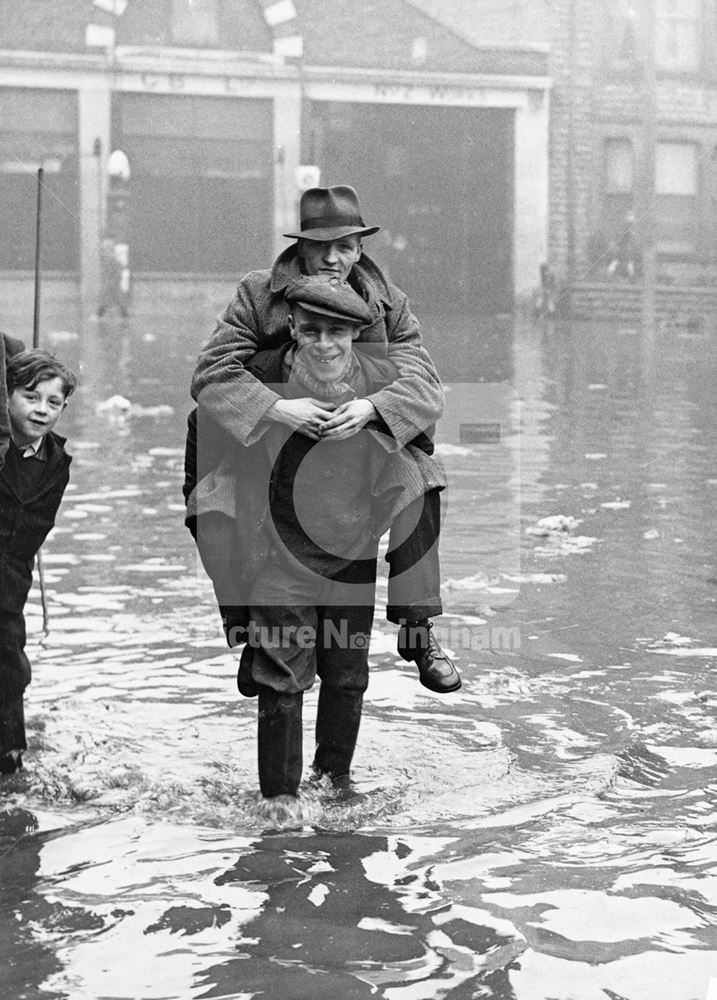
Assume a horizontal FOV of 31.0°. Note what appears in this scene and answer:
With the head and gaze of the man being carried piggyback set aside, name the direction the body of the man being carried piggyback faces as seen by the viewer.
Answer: toward the camera

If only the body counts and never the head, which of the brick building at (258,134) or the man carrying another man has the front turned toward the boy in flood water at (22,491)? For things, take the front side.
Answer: the brick building

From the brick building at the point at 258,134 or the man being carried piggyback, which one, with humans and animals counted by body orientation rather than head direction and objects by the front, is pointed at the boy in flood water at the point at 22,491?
the brick building

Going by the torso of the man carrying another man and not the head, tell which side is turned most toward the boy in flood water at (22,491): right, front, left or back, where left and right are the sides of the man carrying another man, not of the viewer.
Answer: right

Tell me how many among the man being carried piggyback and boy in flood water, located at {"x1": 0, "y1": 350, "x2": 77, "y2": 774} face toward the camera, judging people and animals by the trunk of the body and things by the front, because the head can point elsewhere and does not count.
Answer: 2

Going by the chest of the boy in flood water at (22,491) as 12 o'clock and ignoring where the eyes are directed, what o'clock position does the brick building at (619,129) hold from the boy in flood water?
The brick building is roughly at 7 o'clock from the boy in flood water.

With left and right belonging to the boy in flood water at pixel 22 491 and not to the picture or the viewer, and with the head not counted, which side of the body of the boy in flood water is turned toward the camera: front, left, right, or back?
front

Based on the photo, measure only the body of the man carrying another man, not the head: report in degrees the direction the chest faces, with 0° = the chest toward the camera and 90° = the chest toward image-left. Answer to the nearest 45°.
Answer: approximately 0°

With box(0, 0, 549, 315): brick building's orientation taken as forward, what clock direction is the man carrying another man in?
The man carrying another man is roughly at 12 o'clock from the brick building.

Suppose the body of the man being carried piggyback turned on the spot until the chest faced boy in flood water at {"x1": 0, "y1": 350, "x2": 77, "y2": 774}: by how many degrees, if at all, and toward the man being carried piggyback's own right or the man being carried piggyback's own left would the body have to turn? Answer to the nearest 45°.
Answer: approximately 90° to the man being carried piggyback's own right

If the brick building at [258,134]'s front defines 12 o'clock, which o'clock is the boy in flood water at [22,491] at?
The boy in flood water is roughly at 12 o'clock from the brick building.

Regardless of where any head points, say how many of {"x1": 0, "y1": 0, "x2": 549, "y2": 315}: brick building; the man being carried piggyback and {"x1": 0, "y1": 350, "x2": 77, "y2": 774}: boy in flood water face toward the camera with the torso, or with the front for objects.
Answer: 3

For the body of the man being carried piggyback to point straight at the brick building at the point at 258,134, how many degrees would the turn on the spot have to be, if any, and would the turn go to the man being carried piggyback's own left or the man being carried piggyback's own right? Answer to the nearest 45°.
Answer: approximately 180°

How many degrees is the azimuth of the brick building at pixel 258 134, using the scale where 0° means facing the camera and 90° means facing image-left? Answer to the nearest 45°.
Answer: approximately 0°
